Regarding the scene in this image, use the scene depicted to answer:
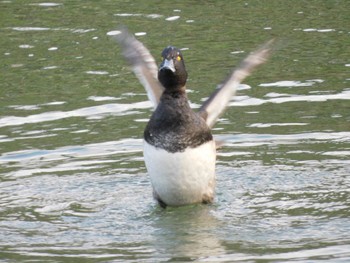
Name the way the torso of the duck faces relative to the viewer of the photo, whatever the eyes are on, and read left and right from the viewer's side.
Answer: facing the viewer
